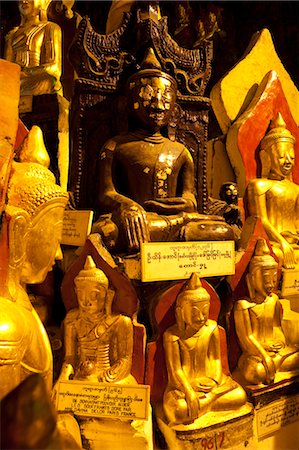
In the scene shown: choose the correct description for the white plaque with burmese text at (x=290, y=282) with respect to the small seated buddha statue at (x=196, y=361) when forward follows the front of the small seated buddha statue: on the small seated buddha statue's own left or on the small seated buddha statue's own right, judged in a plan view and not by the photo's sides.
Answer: on the small seated buddha statue's own left

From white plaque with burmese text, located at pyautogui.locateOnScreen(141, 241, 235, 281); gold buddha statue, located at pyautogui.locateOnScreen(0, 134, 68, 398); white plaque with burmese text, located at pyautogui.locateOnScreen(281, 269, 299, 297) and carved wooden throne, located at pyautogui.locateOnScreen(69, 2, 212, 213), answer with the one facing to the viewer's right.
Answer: the gold buddha statue

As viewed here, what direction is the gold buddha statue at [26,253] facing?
to the viewer's right

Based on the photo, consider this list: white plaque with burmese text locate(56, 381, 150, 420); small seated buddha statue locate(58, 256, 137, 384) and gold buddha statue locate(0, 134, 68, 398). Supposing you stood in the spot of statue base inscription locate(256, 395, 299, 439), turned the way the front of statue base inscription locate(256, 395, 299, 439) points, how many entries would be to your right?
3

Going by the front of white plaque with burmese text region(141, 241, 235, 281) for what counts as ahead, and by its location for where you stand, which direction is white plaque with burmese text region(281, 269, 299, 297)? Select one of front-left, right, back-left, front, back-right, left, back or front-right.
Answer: back-left

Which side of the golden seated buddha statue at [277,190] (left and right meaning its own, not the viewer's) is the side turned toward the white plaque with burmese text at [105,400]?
right
